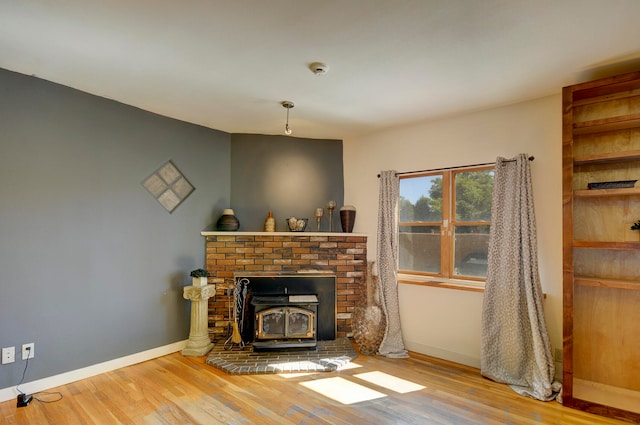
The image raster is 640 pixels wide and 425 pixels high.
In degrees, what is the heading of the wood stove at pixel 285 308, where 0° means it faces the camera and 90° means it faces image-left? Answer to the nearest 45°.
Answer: approximately 0°

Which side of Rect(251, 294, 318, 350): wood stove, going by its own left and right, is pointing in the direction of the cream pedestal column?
right

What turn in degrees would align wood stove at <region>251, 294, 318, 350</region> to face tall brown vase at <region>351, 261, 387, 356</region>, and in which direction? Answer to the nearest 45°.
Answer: approximately 90° to its left

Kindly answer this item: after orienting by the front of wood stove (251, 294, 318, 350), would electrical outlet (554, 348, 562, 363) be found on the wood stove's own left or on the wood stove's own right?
on the wood stove's own left

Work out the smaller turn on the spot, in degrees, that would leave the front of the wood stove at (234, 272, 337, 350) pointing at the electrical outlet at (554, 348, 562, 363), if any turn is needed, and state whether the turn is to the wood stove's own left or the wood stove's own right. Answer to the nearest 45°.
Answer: approximately 45° to the wood stove's own left

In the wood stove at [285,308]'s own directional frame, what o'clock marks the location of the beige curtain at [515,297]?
The beige curtain is roughly at 10 o'clock from the wood stove.

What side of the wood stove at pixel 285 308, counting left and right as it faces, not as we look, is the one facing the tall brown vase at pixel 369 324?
left
